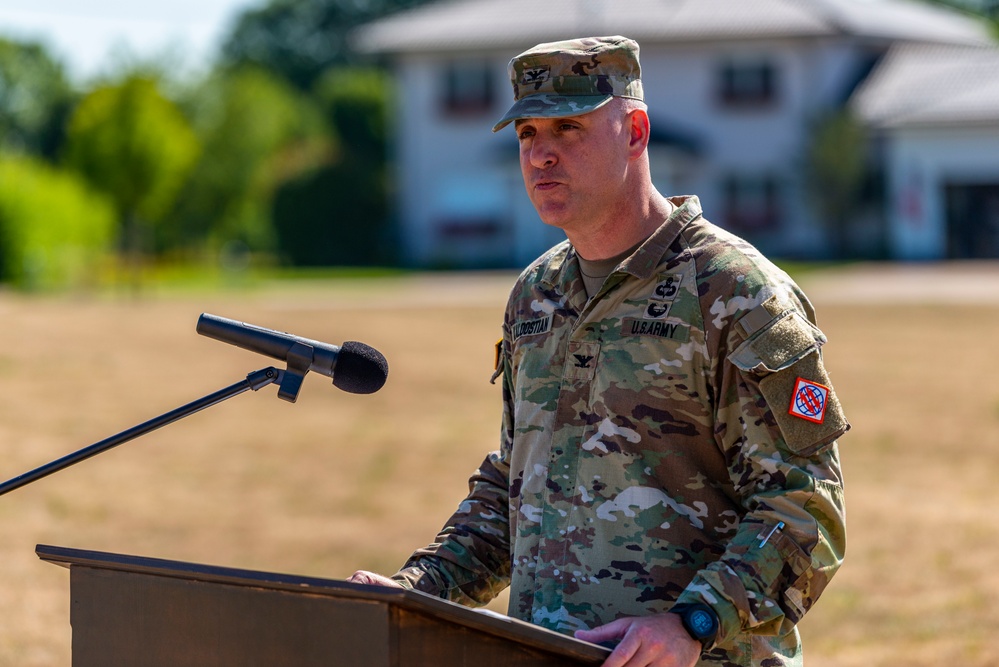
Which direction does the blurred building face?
toward the camera

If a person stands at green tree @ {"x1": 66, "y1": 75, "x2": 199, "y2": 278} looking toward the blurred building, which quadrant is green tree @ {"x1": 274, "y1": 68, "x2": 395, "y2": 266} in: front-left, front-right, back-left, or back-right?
front-left

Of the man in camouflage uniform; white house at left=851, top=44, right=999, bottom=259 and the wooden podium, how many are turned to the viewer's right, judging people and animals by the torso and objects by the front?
0

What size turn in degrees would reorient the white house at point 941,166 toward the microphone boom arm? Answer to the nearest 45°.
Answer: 0° — it already faces it

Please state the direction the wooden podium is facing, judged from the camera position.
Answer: facing the viewer and to the left of the viewer

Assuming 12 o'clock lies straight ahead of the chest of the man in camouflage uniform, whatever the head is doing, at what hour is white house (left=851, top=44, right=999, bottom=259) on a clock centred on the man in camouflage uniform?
The white house is roughly at 5 o'clock from the man in camouflage uniform.

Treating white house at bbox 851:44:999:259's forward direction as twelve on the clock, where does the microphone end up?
The microphone is roughly at 12 o'clock from the white house.

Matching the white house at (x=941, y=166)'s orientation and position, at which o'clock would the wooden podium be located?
The wooden podium is roughly at 12 o'clock from the white house.

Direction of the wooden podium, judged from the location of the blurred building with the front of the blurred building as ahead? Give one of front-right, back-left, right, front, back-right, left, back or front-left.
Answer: front

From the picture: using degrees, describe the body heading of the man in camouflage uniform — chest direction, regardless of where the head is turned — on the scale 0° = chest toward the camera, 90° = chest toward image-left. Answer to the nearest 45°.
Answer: approximately 45°

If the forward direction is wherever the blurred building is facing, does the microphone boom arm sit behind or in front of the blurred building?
in front

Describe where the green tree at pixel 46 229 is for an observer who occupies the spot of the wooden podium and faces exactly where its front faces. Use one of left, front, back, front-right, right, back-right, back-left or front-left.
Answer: back-right

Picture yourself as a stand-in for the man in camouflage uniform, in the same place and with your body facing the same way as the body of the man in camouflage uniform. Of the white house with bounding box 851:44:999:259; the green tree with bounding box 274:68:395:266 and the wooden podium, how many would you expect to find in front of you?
1
